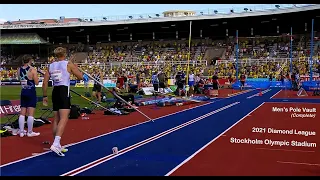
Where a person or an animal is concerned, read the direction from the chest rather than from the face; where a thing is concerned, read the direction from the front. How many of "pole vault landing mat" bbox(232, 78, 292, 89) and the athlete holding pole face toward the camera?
1

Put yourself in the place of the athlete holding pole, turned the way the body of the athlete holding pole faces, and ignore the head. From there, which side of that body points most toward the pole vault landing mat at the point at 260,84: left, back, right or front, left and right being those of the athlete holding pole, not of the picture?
front

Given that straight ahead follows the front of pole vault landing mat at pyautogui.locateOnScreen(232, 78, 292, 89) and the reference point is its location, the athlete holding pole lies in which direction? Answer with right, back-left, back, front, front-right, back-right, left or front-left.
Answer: front

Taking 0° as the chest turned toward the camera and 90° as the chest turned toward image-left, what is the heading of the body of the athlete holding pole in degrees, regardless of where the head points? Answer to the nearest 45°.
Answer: approximately 225°

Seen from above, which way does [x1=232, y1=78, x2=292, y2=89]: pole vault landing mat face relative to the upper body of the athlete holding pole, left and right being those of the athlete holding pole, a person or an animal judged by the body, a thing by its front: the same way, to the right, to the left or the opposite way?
the opposite way

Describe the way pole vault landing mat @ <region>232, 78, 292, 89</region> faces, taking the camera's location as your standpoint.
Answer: facing the viewer
